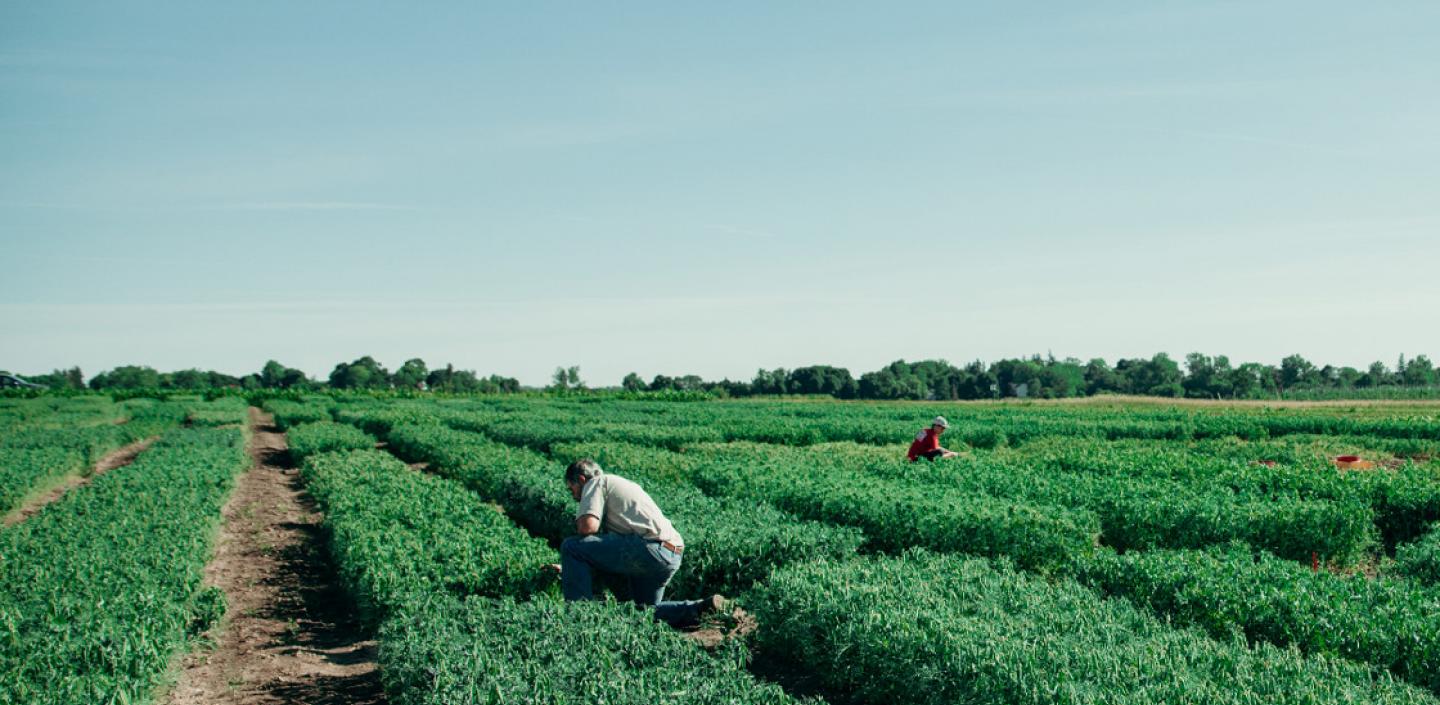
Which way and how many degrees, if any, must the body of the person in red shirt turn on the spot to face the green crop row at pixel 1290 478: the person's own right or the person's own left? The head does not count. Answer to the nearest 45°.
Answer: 0° — they already face it

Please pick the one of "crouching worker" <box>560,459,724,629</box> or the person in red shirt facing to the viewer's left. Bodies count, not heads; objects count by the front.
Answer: the crouching worker

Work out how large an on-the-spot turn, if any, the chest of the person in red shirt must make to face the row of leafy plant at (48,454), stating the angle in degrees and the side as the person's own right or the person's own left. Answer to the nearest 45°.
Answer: approximately 180°

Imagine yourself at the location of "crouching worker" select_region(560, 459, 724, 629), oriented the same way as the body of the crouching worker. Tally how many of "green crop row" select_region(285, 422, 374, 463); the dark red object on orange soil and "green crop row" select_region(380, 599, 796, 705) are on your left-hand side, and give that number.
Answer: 1

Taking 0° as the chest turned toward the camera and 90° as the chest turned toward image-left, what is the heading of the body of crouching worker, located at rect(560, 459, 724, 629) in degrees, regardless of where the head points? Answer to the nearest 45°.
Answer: approximately 90°

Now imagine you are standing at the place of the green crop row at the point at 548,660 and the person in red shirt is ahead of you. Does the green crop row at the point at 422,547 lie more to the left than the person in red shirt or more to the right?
left

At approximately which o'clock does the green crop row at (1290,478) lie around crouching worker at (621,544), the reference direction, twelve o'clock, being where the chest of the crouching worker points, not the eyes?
The green crop row is roughly at 5 o'clock from the crouching worker.

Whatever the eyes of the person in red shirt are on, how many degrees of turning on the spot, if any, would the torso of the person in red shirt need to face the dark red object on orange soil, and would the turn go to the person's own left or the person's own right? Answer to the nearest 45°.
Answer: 0° — they already face it

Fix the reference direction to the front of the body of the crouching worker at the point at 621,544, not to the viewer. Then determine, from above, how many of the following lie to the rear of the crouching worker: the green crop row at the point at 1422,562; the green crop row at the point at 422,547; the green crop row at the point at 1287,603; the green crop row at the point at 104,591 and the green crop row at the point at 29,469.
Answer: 2

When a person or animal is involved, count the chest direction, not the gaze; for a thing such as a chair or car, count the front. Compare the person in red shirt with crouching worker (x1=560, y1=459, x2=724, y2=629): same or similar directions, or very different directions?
very different directions

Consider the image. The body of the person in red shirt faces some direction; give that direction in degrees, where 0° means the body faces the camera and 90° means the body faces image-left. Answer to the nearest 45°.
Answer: approximately 270°

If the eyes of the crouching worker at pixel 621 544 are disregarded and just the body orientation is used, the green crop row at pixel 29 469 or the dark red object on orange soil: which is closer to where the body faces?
the green crop row

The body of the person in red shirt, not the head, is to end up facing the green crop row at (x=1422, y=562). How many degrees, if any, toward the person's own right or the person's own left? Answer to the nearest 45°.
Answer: approximately 45° to the person's own right

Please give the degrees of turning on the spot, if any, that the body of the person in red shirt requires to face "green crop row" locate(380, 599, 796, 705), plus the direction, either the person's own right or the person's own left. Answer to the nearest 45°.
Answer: approximately 90° to the person's own right

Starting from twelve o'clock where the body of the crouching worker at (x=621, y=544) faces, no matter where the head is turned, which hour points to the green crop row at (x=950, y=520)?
The green crop row is roughly at 5 o'clock from the crouching worker.

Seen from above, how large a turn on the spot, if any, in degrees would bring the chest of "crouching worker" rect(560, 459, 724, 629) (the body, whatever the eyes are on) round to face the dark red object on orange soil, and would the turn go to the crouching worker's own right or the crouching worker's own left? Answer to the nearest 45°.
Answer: approximately 135° to the crouching worker's own right

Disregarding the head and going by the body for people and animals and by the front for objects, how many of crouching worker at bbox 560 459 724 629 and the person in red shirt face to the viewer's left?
1
